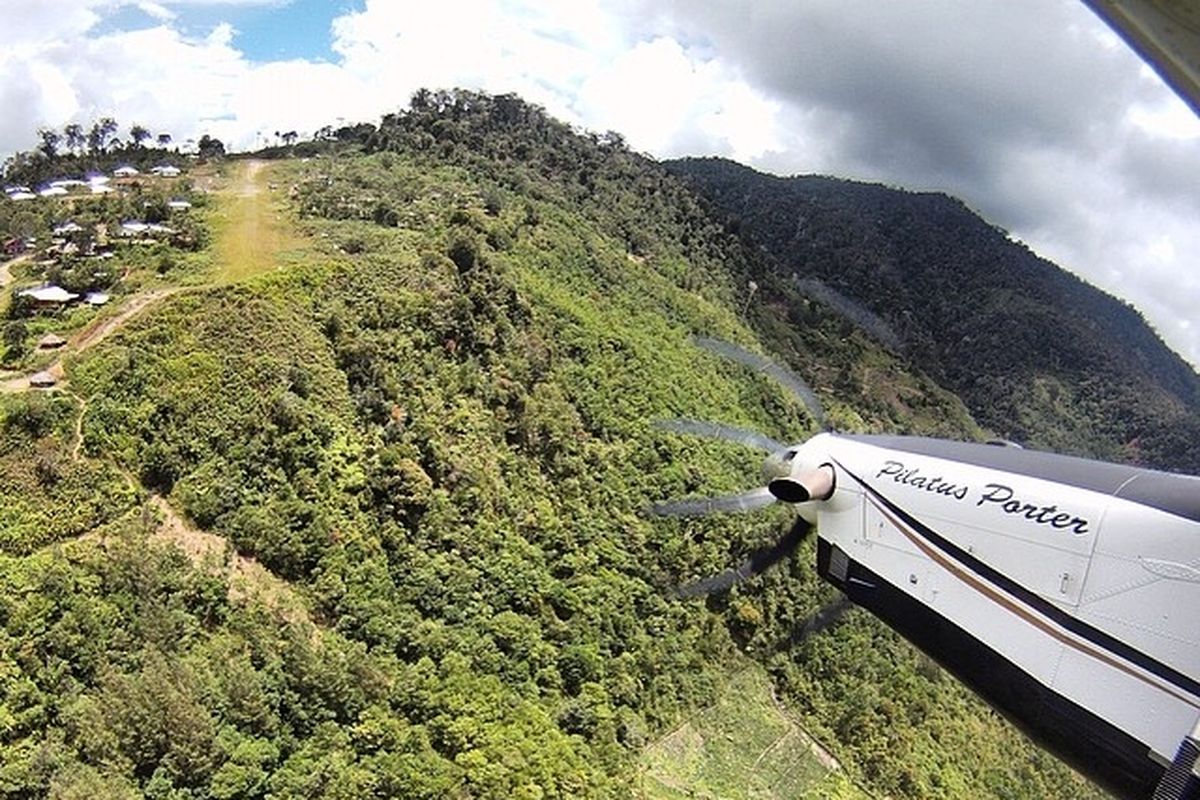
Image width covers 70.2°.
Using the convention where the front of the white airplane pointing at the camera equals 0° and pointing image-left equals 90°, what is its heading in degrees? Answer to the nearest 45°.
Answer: approximately 135°

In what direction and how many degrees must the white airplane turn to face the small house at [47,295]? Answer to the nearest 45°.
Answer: approximately 45° to its left
